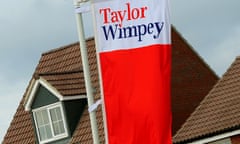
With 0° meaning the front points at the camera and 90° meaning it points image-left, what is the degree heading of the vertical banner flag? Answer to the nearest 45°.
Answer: approximately 0°
